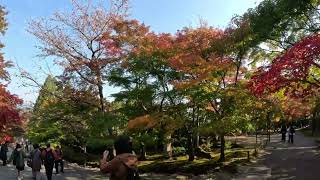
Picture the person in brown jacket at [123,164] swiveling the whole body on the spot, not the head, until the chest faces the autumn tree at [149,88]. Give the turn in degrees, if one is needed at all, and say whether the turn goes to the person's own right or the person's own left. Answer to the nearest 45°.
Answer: approximately 45° to the person's own right

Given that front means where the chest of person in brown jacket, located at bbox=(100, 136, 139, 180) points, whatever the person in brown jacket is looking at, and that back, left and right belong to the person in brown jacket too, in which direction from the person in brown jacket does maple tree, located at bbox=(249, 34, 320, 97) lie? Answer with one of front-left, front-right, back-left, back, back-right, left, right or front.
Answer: right

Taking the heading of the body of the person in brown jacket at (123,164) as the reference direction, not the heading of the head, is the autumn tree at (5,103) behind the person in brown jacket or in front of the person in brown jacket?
in front

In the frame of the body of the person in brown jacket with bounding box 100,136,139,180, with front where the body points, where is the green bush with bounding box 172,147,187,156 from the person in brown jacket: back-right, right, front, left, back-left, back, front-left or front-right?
front-right

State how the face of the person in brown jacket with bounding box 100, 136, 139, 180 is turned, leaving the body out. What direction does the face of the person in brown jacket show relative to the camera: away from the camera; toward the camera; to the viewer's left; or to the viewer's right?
away from the camera

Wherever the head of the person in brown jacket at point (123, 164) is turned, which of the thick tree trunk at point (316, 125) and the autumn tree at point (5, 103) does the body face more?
the autumn tree

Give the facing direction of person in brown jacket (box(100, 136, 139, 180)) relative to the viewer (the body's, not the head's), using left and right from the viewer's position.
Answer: facing away from the viewer and to the left of the viewer

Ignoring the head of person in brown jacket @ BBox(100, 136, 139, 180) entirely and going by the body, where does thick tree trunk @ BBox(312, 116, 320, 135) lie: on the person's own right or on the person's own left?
on the person's own right
